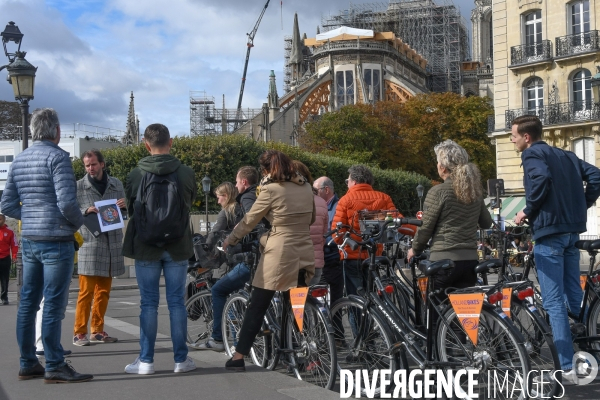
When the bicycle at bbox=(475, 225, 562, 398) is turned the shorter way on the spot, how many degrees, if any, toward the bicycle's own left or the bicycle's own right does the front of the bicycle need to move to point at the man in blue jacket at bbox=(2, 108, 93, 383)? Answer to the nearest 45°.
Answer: approximately 45° to the bicycle's own left

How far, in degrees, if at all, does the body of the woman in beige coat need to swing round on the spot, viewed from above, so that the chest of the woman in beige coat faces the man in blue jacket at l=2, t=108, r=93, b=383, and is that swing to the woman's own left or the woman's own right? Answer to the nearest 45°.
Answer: approximately 45° to the woman's own left

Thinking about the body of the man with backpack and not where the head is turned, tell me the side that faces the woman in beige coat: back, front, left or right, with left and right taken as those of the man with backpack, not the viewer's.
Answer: right

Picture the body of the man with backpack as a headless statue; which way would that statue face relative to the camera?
away from the camera

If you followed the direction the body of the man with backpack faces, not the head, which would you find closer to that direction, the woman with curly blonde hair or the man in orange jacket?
the man in orange jacket

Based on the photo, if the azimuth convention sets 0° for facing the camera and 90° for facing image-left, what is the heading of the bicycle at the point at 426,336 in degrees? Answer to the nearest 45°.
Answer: approximately 135°

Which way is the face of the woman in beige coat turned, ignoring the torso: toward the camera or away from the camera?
away from the camera

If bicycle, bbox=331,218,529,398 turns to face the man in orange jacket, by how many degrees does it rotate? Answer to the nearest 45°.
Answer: approximately 45° to its right
